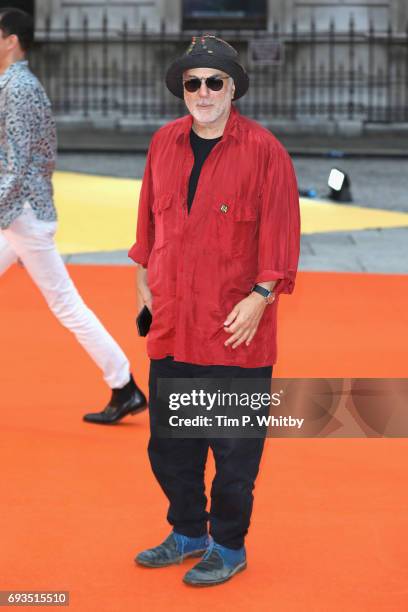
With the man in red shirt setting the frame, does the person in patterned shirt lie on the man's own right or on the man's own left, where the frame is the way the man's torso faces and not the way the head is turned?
on the man's own right

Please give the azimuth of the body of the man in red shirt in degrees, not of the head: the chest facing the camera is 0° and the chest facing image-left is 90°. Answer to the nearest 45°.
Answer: approximately 45°

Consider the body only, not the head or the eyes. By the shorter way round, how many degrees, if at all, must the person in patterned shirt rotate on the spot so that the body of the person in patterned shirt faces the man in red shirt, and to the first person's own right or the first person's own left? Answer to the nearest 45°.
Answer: approximately 90° to the first person's own left

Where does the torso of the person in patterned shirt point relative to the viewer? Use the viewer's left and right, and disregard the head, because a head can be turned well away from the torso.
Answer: facing to the left of the viewer
